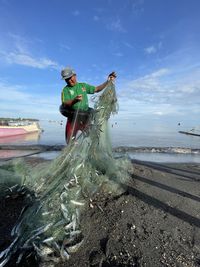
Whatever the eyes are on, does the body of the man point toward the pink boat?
no

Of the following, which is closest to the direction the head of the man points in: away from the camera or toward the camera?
toward the camera
